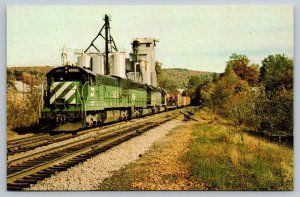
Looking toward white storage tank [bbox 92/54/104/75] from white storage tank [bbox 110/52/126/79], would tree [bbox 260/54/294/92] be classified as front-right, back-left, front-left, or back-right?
back-left

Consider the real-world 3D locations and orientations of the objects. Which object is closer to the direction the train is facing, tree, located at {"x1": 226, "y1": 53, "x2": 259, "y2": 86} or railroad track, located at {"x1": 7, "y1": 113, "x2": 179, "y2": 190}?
the railroad track

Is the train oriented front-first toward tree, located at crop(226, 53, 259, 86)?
no

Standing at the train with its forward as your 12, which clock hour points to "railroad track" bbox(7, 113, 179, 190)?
The railroad track is roughly at 11 o'clock from the train.

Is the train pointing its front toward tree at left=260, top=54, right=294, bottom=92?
no

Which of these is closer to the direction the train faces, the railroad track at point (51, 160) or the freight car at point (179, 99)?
the railroad track

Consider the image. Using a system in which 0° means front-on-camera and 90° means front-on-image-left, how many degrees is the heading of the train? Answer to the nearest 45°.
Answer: approximately 45°
